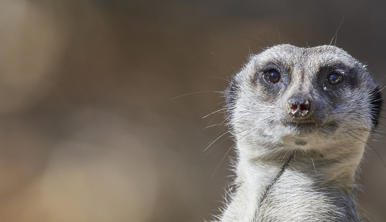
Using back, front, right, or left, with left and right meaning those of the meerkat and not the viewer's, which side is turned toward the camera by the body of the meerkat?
front
